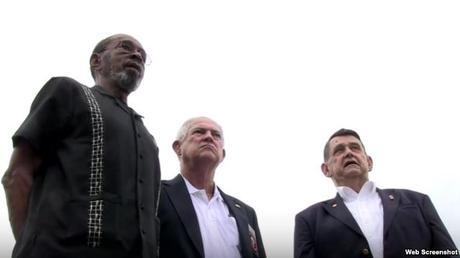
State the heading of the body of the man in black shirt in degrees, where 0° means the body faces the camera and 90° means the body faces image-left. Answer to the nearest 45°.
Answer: approximately 315°

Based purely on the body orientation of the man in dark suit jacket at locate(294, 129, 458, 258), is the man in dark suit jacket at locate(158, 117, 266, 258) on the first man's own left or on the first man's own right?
on the first man's own right

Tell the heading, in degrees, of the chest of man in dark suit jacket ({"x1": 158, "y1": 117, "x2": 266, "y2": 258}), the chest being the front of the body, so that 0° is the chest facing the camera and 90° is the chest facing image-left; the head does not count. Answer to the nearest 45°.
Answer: approximately 315°

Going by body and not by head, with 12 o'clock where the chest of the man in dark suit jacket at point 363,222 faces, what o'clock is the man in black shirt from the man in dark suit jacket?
The man in black shirt is roughly at 1 o'clock from the man in dark suit jacket.

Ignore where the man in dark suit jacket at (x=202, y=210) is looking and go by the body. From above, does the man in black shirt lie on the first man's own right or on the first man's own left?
on the first man's own right

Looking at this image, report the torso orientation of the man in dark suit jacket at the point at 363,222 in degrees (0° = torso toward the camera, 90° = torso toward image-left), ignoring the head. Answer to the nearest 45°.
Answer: approximately 0°

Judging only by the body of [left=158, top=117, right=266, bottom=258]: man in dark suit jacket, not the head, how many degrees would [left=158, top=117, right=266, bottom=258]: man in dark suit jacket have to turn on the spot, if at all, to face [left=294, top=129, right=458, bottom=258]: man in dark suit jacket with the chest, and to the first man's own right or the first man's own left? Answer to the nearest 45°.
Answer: approximately 45° to the first man's own left
